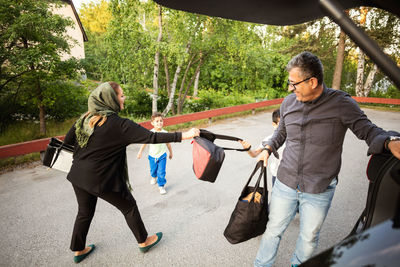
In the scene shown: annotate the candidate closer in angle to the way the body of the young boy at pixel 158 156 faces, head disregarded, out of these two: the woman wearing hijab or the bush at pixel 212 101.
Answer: the woman wearing hijab

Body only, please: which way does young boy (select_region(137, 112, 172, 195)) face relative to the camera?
toward the camera

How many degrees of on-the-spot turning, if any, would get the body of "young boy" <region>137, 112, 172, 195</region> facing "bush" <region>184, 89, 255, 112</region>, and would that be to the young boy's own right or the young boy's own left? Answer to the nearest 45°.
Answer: approximately 180°

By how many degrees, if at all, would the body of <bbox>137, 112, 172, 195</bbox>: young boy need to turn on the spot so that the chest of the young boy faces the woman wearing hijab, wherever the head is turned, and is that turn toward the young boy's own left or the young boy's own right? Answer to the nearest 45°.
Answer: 0° — they already face them

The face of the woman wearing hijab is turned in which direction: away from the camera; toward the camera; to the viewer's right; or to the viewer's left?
to the viewer's right
